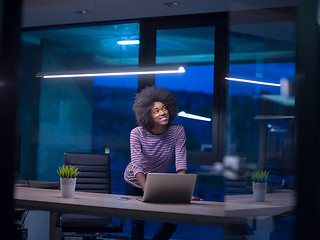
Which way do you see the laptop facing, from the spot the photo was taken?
facing away from the viewer and to the left of the viewer

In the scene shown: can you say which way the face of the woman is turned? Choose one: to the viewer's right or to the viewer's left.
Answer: to the viewer's right

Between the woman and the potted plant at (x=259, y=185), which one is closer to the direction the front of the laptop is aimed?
the woman

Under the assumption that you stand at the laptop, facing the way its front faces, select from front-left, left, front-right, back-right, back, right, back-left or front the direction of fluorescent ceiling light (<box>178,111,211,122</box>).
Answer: front-right

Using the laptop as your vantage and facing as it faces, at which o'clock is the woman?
The woman is roughly at 1 o'clock from the laptop.
